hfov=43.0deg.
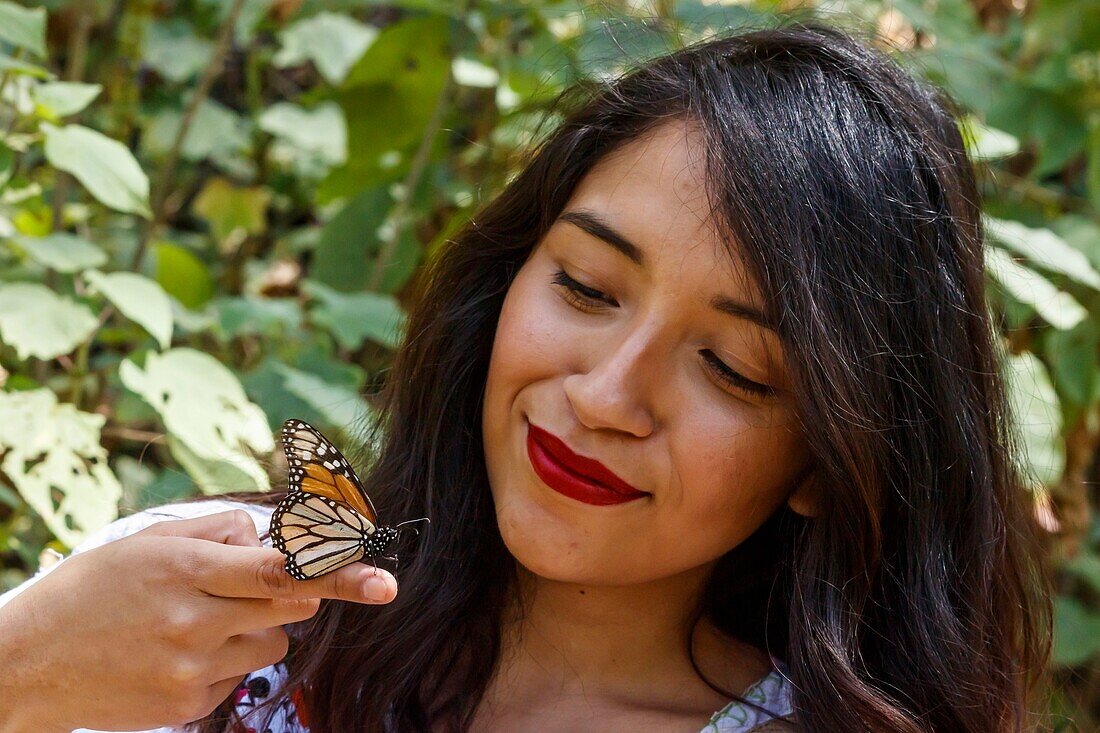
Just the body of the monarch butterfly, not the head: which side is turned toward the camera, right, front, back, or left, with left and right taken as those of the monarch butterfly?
right

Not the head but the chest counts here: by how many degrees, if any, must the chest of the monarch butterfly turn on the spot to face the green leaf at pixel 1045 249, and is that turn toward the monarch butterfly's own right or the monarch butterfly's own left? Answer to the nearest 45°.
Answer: approximately 45° to the monarch butterfly's own left

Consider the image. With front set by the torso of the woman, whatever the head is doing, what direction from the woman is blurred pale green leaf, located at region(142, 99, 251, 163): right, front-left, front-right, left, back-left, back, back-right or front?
back-right

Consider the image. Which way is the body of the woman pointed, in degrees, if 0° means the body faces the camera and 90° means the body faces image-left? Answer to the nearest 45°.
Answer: approximately 0°

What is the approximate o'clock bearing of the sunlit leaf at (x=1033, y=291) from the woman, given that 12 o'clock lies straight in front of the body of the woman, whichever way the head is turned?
The sunlit leaf is roughly at 7 o'clock from the woman.

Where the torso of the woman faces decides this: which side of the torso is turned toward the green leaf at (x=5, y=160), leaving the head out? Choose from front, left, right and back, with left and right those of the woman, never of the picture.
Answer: right

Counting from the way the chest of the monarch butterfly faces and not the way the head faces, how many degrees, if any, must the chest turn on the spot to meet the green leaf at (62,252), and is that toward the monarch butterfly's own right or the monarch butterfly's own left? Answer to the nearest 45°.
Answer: approximately 135° to the monarch butterfly's own left

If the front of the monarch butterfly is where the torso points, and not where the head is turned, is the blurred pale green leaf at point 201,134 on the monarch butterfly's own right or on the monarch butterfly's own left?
on the monarch butterfly's own left
